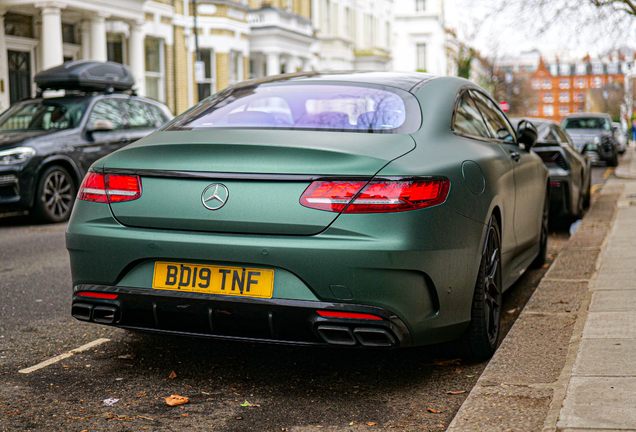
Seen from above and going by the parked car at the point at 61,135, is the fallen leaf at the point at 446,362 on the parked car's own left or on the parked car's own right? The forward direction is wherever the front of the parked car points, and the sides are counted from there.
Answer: on the parked car's own left

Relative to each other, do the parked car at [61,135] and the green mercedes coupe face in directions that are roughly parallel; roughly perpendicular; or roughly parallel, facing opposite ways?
roughly parallel, facing opposite ways

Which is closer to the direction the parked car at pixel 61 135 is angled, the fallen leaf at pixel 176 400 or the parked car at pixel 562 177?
the fallen leaf

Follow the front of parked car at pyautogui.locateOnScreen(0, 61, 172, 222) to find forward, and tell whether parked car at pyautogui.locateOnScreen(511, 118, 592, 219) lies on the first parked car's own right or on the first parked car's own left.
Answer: on the first parked car's own left

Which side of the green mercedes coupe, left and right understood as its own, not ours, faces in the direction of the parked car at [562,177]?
front

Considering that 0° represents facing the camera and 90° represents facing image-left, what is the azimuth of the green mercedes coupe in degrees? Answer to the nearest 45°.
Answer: approximately 225°

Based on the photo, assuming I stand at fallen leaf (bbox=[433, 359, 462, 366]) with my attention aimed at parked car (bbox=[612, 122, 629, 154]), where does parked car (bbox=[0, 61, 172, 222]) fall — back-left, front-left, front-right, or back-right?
front-left

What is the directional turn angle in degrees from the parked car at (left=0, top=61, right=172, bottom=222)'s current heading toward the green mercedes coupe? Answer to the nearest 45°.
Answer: approximately 45° to its left

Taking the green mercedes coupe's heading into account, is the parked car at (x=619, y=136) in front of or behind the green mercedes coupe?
in front

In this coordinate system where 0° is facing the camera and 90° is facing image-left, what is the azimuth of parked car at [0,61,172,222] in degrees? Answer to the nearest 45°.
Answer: approximately 45°

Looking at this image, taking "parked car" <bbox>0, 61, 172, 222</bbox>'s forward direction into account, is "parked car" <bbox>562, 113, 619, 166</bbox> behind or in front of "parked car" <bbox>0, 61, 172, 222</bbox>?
behind
